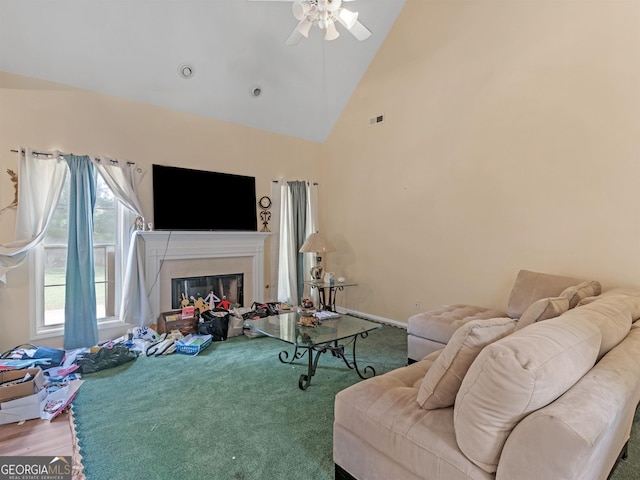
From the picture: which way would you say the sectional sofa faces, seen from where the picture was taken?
facing away from the viewer and to the left of the viewer

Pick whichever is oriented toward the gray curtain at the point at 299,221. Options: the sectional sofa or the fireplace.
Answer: the sectional sofa

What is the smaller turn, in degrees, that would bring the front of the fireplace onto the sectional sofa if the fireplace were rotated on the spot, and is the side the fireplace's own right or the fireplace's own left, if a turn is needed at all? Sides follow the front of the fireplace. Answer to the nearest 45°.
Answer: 0° — it already faces it

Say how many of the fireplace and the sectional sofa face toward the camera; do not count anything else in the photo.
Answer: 1

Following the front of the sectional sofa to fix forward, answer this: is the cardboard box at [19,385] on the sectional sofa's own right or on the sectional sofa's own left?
on the sectional sofa's own left

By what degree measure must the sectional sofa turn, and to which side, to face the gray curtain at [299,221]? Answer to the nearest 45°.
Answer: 0° — it already faces it
